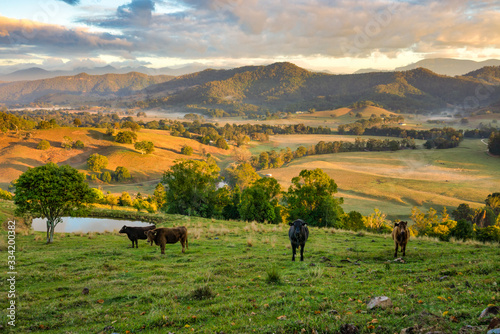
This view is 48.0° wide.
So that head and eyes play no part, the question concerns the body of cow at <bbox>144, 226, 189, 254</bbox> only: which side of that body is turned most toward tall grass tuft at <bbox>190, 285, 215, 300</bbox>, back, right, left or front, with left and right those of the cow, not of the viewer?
left

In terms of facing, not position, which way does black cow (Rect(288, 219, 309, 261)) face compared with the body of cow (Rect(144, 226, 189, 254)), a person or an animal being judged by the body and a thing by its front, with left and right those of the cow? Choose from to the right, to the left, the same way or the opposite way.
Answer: to the left

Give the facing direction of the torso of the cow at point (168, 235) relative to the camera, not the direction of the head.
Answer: to the viewer's left

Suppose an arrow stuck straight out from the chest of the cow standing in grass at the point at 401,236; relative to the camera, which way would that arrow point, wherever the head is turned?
toward the camera

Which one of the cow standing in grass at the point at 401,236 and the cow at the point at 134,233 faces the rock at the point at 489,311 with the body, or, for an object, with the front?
the cow standing in grass

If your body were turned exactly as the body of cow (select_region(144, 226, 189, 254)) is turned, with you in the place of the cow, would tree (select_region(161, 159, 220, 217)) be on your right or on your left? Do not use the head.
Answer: on your right

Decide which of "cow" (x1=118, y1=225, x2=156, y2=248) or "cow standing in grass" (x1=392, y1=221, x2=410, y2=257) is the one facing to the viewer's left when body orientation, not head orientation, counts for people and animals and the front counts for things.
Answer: the cow

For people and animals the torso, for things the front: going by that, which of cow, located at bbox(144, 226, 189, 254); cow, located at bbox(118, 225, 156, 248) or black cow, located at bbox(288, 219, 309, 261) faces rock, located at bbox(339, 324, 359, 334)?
the black cow

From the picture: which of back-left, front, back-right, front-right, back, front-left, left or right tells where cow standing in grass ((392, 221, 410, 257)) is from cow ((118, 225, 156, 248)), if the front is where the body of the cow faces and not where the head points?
back-left

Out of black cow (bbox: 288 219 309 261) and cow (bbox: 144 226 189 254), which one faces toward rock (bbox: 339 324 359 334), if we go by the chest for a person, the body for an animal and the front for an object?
the black cow

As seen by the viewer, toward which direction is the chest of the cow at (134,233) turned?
to the viewer's left

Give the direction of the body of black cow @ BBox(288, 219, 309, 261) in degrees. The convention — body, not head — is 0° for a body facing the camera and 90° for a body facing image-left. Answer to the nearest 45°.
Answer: approximately 0°

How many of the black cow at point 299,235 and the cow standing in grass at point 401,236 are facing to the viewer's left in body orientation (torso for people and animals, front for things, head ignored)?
0

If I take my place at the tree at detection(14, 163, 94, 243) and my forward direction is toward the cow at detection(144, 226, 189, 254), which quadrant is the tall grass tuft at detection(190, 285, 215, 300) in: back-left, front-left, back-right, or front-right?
front-right

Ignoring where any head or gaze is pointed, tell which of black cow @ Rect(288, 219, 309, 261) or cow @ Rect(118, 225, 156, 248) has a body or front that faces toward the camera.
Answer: the black cow

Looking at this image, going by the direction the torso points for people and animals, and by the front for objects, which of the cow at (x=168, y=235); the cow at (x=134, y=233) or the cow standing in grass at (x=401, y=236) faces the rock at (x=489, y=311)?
the cow standing in grass
